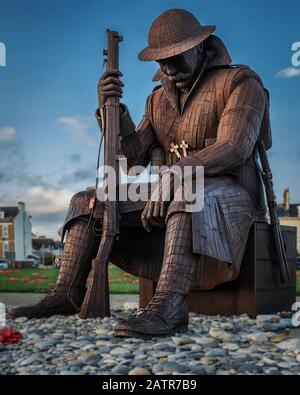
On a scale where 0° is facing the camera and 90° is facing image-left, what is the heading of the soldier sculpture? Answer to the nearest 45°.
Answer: approximately 45°
